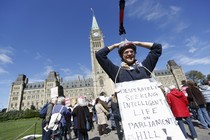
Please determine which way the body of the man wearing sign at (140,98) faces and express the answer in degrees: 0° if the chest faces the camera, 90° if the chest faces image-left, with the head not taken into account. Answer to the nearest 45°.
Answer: approximately 0°

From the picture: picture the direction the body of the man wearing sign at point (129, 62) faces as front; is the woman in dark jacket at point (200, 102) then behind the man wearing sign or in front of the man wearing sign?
behind

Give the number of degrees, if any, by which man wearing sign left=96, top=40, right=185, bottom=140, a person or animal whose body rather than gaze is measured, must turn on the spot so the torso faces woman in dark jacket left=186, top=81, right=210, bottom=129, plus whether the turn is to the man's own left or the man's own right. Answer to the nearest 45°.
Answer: approximately 135° to the man's own left
